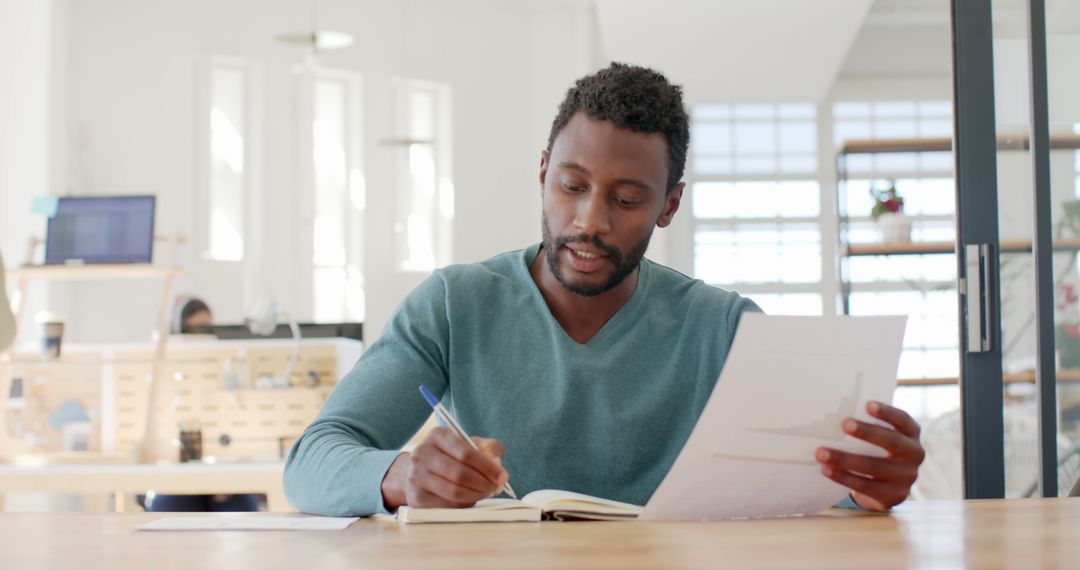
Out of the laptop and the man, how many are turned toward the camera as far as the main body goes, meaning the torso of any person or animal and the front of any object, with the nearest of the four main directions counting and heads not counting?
2

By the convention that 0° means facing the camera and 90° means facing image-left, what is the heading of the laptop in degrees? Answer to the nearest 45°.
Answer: approximately 0°

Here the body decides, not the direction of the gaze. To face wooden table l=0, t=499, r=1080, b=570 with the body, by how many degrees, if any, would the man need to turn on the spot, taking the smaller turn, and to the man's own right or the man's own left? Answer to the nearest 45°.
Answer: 0° — they already face it

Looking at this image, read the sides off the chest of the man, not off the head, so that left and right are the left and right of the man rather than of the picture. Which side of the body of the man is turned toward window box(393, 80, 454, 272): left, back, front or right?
back

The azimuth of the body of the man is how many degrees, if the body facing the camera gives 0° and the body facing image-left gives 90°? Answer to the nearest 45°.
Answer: approximately 0°

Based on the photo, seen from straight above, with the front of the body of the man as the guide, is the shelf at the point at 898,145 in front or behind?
behind

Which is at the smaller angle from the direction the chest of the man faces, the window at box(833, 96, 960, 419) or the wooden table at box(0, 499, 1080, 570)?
the wooden table

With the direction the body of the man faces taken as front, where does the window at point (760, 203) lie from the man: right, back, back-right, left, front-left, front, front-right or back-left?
back

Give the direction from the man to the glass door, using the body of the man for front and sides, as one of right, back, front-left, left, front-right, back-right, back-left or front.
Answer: back-left

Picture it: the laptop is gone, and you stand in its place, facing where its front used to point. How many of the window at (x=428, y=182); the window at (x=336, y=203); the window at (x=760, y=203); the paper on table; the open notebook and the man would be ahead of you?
3
